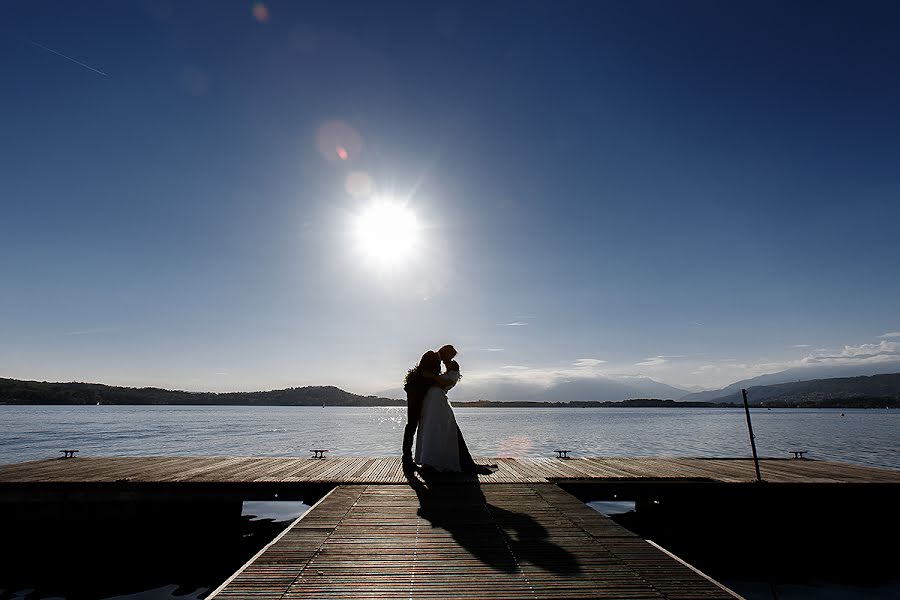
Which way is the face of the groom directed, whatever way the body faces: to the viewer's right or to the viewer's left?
to the viewer's right

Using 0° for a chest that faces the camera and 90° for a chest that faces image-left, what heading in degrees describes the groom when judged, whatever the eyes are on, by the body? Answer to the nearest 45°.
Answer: approximately 270°
